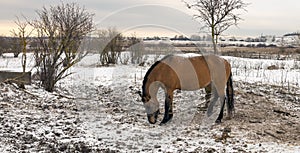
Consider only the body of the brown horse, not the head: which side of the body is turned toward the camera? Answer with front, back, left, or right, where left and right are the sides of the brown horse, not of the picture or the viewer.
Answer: left

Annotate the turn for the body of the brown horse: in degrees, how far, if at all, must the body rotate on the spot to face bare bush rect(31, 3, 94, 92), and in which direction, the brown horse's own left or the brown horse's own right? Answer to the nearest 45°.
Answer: approximately 45° to the brown horse's own right
